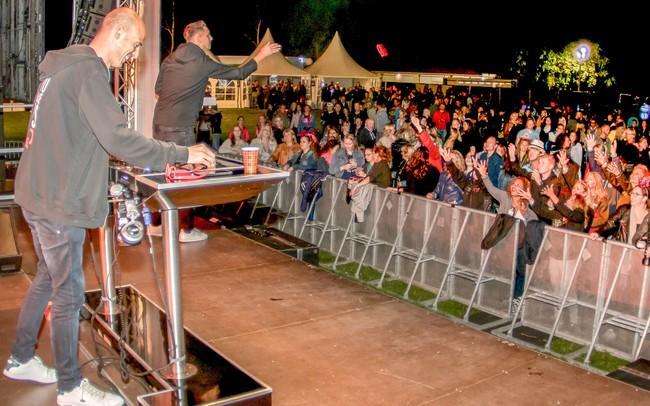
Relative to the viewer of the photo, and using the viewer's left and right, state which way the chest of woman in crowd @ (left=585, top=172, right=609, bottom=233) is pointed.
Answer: facing the viewer and to the left of the viewer

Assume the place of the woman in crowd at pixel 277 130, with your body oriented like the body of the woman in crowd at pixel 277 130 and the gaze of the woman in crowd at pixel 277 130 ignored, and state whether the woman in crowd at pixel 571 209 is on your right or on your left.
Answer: on your left

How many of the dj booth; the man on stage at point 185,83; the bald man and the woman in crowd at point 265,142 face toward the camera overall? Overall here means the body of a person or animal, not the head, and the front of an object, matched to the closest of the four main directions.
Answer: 1

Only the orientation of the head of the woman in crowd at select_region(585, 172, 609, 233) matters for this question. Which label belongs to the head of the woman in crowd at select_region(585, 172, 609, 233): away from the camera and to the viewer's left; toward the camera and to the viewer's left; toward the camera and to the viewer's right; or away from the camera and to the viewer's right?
toward the camera and to the viewer's left

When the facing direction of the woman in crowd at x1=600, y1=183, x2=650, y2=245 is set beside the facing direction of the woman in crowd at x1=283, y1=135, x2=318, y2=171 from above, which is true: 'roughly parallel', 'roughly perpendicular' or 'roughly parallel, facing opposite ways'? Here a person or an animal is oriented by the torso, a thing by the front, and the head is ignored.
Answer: roughly parallel

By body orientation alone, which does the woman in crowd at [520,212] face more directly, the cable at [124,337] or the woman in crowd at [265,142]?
the cable

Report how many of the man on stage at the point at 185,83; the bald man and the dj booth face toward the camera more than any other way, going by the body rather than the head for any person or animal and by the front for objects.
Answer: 0

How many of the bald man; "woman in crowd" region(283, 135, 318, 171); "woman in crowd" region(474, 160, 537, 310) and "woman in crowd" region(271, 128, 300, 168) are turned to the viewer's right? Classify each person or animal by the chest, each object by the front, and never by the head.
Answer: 1

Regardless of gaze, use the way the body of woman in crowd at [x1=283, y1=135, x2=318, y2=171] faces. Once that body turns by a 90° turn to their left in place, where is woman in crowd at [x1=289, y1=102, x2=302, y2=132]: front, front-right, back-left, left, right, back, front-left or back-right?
back-left

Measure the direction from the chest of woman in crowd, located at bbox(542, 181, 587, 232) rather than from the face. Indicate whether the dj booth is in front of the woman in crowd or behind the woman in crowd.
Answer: in front

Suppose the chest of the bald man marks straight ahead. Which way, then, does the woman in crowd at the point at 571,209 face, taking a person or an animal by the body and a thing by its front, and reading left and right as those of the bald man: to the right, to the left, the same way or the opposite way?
the opposite way

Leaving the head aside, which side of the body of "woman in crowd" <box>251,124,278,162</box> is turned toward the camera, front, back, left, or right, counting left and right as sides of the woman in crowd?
front

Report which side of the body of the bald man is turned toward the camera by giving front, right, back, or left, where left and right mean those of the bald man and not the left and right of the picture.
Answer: right

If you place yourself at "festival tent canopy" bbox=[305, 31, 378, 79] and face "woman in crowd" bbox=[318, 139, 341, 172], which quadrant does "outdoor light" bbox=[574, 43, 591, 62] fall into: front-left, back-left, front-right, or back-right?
back-left

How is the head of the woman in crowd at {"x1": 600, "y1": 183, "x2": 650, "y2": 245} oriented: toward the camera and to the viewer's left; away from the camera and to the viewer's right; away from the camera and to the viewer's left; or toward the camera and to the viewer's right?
toward the camera and to the viewer's left

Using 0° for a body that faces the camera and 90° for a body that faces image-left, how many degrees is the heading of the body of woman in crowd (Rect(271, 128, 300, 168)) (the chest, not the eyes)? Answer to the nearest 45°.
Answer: approximately 45°

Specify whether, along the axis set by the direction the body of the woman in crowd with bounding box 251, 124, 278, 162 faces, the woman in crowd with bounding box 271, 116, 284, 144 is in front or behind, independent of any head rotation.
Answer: behind
